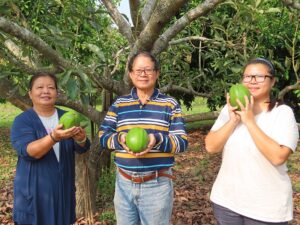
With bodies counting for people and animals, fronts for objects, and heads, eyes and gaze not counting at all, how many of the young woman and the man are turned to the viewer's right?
0

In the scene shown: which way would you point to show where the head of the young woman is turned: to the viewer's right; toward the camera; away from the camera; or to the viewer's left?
toward the camera

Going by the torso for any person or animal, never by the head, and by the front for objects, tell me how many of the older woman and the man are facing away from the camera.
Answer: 0

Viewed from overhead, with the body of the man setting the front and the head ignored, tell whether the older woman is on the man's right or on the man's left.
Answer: on the man's right

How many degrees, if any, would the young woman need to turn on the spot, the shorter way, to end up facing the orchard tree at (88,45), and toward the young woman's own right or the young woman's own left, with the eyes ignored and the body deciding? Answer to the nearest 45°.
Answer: approximately 90° to the young woman's own right

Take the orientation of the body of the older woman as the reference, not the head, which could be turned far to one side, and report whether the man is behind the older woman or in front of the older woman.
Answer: in front

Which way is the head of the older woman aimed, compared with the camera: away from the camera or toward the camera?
toward the camera

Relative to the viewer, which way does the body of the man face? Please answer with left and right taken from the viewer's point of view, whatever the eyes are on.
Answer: facing the viewer

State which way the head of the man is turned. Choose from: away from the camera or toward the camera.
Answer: toward the camera

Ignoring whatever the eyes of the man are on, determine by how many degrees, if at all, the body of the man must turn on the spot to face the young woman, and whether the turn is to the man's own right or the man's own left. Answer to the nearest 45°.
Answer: approximately 45° to the man's own left

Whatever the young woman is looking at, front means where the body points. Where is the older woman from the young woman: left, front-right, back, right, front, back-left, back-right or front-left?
front-right

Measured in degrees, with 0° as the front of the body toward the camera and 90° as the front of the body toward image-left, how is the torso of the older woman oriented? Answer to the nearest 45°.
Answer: approximately 315°
